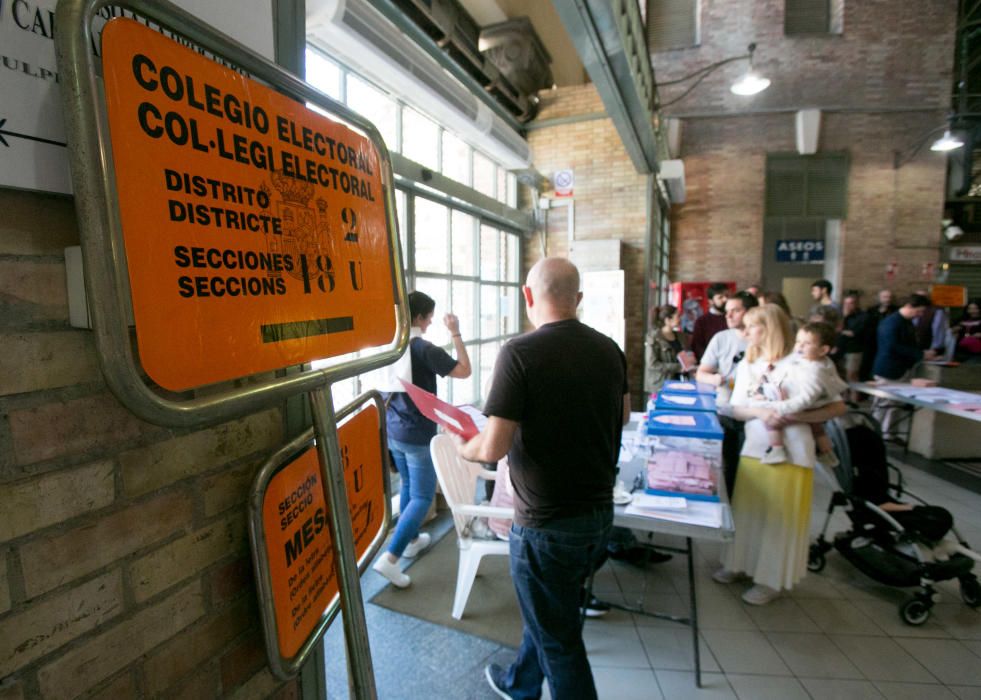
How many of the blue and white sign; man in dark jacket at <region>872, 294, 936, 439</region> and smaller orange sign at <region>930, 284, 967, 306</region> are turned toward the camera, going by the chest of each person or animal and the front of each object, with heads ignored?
2

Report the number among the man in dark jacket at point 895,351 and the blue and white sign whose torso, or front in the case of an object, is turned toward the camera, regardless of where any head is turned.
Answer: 1

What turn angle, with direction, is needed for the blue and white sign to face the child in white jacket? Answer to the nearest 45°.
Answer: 0° — it already faces them

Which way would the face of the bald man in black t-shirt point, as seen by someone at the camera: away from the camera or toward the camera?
away from the camera

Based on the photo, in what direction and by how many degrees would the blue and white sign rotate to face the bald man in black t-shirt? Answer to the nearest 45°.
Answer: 0° — it already faces them

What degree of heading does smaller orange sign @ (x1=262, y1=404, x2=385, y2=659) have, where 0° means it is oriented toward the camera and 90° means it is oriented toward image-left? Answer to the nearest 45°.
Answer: approximately 315°

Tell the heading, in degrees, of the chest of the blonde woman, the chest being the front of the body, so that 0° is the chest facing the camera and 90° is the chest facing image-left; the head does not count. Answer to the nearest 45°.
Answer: approximately 45°

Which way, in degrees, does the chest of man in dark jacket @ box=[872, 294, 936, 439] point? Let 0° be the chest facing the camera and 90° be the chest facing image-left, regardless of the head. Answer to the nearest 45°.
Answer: approximately 270°
